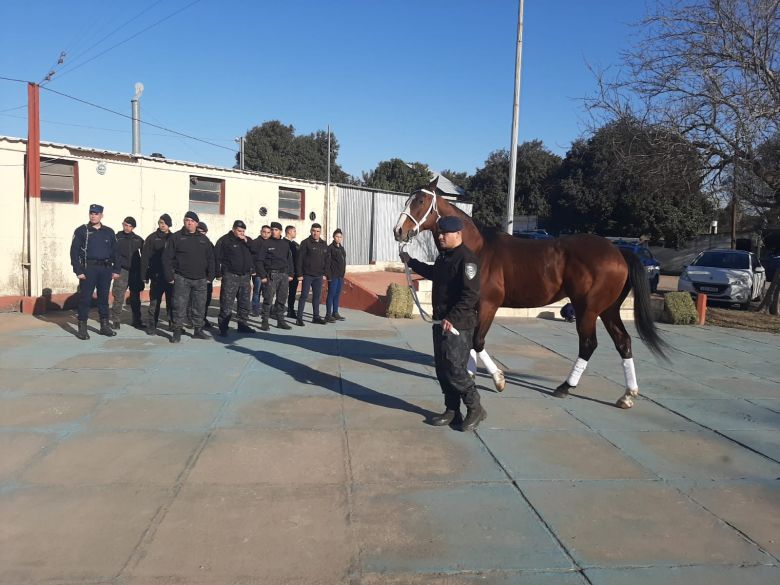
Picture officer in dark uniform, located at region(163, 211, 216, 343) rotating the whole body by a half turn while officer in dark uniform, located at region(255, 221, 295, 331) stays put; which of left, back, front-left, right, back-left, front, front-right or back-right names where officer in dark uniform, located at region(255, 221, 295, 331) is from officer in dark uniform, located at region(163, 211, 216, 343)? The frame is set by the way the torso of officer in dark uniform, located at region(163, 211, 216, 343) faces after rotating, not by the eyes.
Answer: front-right

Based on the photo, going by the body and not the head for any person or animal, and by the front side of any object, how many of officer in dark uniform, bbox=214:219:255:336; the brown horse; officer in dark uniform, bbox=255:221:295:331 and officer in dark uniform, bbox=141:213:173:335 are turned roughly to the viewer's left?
1

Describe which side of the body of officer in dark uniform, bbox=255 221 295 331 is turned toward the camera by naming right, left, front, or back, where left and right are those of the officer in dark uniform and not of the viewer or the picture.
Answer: front

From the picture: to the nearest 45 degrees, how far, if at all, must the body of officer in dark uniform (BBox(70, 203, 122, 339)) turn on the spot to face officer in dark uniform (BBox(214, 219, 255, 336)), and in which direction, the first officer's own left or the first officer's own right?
approximately 90° to the first officer's own left

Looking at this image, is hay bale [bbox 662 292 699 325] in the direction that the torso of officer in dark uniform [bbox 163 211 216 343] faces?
no

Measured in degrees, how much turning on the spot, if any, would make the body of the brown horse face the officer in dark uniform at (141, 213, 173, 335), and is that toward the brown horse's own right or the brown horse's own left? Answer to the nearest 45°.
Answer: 0° — it already faces them

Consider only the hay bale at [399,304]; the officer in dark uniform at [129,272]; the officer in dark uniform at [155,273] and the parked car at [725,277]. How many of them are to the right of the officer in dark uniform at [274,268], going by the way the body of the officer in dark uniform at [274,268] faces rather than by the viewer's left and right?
2

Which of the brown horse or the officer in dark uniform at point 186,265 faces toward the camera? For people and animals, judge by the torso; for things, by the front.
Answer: the officer in dark uniform

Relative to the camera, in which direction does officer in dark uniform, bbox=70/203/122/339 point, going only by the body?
toward the camera

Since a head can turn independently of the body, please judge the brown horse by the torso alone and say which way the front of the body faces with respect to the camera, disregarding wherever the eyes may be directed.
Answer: to the viewer's left

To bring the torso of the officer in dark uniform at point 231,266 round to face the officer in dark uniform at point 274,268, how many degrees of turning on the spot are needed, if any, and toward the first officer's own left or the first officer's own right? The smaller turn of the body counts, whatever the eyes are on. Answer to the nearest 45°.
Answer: approximately 90° to the first officer's own left

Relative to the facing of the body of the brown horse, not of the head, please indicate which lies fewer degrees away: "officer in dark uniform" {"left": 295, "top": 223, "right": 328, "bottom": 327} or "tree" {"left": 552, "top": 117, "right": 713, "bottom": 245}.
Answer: the officer in dark uniform

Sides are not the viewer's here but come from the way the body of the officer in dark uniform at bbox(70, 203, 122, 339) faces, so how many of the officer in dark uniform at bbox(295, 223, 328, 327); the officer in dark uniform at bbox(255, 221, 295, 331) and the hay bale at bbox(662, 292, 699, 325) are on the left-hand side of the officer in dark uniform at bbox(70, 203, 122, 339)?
3

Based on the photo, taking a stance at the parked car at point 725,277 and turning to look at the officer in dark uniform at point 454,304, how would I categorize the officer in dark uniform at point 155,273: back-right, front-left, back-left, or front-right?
front-right

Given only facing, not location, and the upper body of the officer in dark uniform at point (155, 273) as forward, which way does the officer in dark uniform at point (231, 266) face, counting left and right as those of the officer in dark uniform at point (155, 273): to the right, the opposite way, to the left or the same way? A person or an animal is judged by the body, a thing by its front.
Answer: the same way

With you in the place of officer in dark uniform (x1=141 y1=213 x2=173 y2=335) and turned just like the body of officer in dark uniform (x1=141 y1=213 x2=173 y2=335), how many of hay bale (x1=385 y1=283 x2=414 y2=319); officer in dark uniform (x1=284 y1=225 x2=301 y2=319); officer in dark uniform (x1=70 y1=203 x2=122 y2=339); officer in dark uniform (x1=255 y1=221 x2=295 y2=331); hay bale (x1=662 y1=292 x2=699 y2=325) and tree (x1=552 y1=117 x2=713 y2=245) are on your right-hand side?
1

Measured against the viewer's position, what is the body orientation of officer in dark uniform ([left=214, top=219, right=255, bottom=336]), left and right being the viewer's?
facing the viewer and to the right of the viewer

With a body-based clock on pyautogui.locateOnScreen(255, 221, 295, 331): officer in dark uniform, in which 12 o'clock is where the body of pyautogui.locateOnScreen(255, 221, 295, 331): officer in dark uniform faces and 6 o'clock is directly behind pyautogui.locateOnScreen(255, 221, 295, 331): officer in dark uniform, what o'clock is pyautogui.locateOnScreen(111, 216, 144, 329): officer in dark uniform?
pyautogui.locateOnScreen(111, 216, 144, 329): officer in dark uniform is roughly at 3 o'clock from pyautogui.locateOnScreen(255, 221, 295, 331): officer in dark uniform.

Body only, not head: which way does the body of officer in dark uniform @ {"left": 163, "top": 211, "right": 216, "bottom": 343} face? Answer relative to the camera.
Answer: toward the camera

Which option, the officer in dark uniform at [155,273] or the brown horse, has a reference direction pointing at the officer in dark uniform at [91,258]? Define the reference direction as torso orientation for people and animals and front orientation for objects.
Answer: the brown horse

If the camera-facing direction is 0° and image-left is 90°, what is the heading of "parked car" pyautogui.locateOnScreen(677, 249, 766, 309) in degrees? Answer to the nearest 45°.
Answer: approximately 45°
